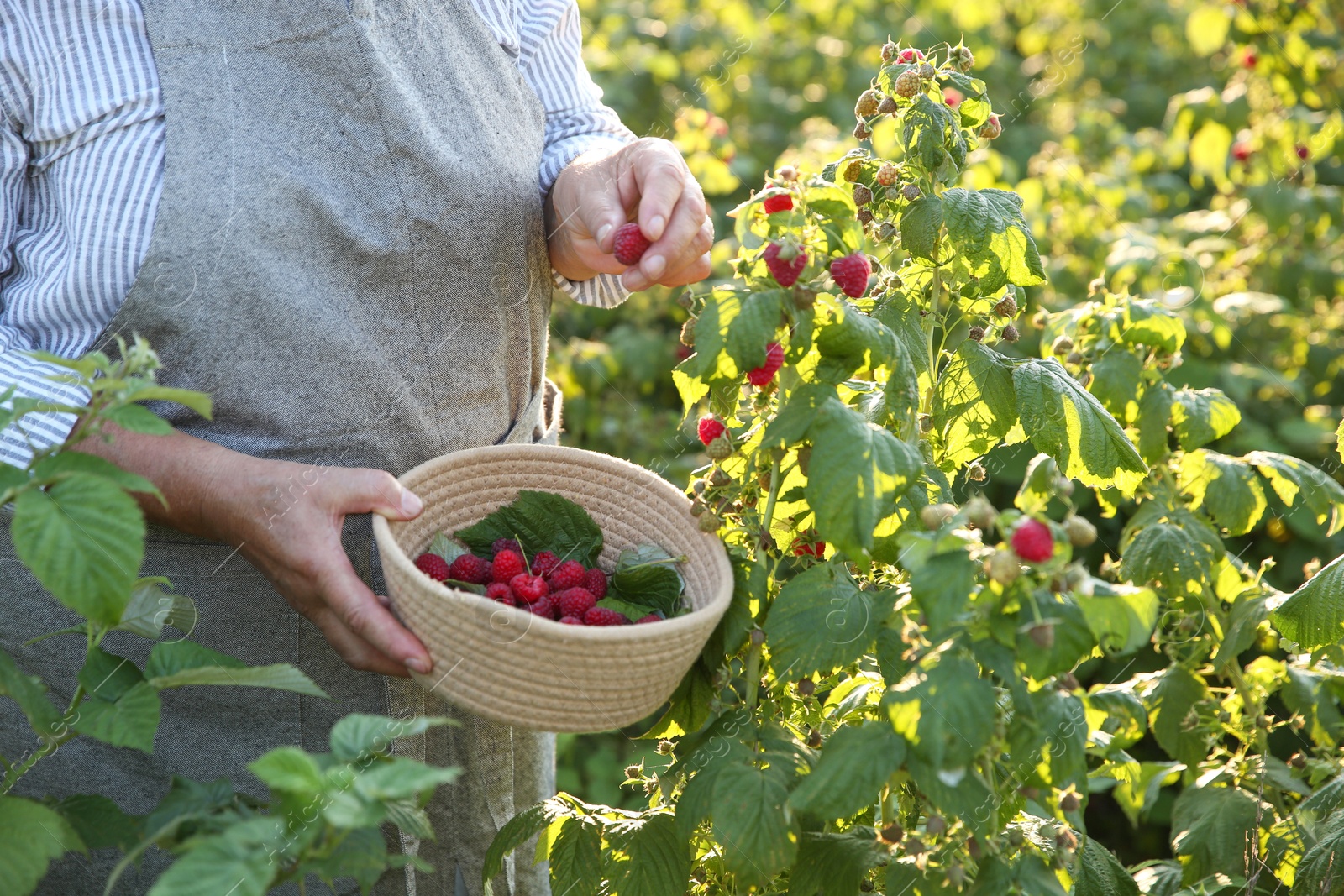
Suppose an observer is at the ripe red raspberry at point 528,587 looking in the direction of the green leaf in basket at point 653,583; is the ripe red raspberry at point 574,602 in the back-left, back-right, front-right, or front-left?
front-right

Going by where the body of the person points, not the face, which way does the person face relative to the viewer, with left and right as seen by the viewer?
facing the viewer and to the right of the viewer
